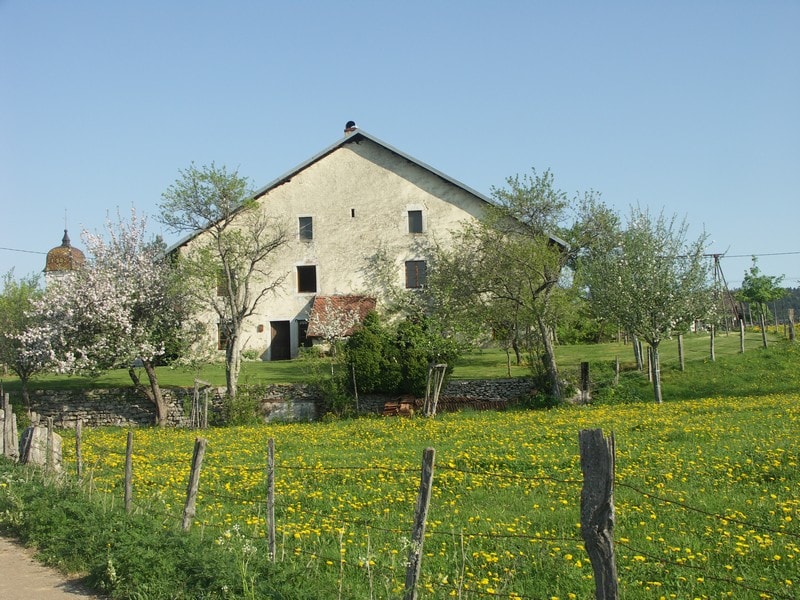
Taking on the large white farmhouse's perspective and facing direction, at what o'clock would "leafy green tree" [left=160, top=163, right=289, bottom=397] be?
The leafy green tree is roughly at 1 o'clock from the large white farmhouse.

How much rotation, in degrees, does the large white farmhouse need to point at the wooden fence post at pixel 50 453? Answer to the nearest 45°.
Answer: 0° — it already faces it

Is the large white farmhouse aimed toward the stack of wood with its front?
yes

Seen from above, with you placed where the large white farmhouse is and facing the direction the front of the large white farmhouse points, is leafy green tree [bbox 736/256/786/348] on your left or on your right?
on your left

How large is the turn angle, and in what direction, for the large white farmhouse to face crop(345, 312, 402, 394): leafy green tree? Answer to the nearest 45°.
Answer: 0° — it already faces it

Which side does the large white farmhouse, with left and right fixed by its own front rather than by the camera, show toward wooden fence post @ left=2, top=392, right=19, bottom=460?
front

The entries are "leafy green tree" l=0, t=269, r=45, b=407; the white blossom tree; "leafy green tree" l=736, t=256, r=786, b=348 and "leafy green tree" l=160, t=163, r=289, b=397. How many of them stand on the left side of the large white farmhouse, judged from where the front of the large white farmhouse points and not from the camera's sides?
1

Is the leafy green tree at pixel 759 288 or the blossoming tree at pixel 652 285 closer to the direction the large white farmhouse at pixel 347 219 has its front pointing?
the blossoming tree

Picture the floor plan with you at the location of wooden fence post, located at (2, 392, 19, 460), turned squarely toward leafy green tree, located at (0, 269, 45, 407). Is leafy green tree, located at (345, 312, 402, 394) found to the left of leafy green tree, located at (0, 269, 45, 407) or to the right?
right

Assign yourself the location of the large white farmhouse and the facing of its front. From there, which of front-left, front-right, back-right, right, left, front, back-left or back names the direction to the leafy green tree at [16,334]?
front-right

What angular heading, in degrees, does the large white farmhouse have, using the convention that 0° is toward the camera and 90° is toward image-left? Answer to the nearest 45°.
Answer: approximately 0°

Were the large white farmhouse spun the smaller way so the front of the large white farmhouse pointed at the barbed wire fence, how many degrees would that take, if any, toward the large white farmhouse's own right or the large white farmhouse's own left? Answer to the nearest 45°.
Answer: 0° — it already faces it

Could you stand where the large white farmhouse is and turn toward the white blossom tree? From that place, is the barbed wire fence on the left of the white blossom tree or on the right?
left
